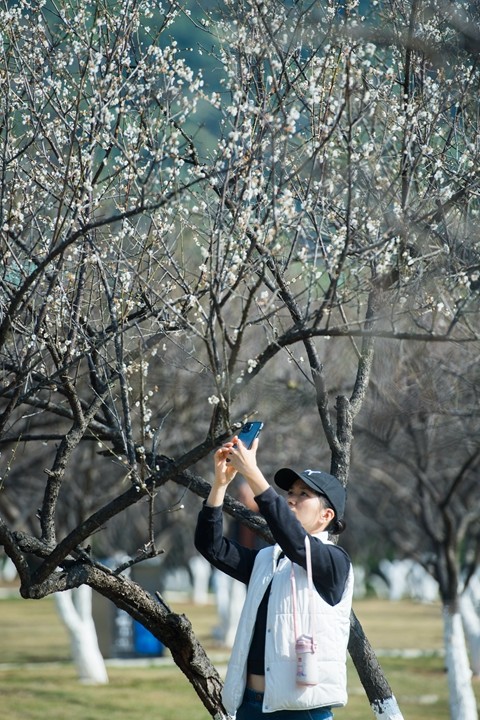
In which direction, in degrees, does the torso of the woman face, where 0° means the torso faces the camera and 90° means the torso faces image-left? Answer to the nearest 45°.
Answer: approximately 45°

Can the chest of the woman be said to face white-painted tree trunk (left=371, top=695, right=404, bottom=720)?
no

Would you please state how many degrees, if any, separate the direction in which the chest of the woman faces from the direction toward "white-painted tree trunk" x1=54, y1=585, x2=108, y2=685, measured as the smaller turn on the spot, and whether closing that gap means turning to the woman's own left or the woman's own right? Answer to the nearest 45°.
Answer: approximately 135° to the woman's own right

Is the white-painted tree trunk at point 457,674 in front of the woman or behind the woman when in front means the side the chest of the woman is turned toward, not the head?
behind

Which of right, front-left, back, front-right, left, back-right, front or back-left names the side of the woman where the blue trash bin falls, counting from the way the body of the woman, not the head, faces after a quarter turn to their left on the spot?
back-left
